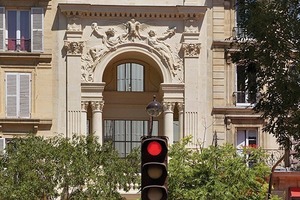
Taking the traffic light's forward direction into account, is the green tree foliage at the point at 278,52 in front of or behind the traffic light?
behind

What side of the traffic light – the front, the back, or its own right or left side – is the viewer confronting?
front

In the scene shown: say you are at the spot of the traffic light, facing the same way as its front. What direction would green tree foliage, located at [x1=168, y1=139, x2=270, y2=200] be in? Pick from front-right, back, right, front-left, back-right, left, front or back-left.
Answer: back
